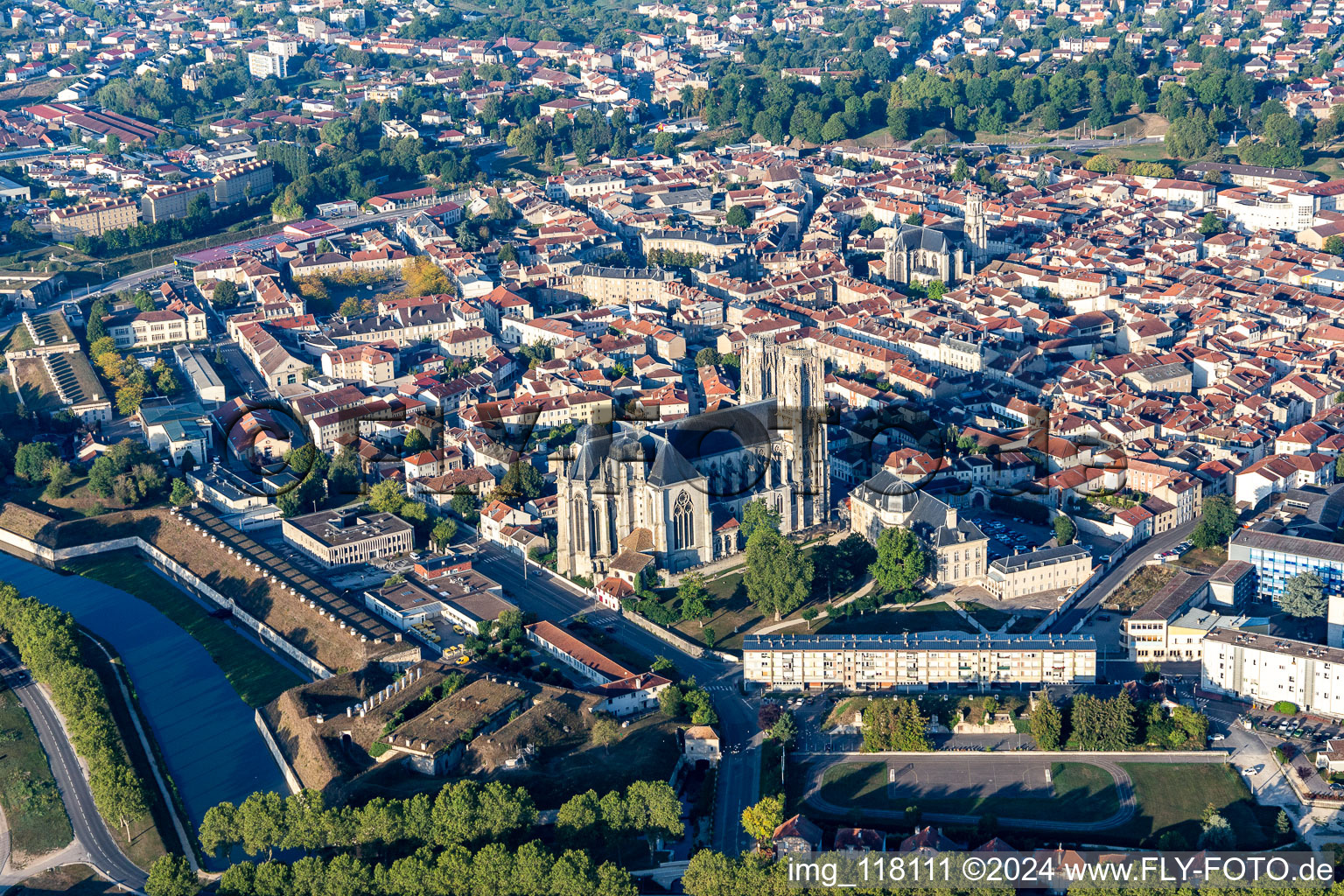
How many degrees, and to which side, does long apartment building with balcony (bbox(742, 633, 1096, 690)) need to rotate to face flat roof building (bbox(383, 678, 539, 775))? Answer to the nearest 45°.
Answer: approximately 90° to its right

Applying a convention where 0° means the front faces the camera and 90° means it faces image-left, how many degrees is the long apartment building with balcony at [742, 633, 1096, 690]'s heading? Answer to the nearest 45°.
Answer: approximately 0°

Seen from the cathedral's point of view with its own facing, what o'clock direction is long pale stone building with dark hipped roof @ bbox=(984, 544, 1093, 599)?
The long pale stone building with dark hipped roof is roughly at 2 o'clock from the cathedral.

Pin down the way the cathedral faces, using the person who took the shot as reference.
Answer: facing away from the viewer and to the right of the viewer

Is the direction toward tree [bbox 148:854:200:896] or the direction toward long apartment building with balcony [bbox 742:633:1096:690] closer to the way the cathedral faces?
the long apartment building with balcony

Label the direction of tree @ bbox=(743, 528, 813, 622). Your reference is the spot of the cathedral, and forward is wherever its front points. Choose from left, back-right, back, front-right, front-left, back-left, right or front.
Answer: right

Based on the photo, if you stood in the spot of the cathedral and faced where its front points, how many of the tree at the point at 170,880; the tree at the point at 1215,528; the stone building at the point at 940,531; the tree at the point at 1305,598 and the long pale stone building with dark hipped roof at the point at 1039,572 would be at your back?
1

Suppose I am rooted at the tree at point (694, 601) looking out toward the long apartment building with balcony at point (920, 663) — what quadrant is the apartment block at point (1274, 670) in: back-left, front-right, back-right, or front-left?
front-left

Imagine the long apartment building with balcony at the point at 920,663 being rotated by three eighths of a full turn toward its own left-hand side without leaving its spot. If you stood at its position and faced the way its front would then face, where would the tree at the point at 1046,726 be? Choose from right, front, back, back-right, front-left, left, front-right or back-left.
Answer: right

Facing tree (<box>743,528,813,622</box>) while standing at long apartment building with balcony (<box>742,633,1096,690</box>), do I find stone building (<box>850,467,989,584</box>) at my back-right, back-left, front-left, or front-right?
front-right

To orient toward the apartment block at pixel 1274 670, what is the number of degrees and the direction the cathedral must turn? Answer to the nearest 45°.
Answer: approximately 90° to its right

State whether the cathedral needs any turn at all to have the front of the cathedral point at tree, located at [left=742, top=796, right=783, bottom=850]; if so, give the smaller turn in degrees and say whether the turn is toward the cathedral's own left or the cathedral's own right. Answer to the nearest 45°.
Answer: approximately 135° to the cathedral's own right

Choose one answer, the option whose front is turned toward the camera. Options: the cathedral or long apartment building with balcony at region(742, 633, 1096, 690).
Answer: the long apartment building with balcony

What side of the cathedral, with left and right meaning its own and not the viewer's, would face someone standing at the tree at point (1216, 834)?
right

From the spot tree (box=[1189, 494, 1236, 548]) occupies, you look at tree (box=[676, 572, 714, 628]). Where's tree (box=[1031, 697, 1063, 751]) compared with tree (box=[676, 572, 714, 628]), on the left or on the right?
left

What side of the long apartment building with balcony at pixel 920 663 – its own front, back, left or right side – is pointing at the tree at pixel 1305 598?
left

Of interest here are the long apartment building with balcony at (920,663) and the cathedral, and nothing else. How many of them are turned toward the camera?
1

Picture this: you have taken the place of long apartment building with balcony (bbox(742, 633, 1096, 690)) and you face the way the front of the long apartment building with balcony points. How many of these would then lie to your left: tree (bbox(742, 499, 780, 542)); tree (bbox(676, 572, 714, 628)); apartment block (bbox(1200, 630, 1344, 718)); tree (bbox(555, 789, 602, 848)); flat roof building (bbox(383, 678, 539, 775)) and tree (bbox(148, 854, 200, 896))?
1

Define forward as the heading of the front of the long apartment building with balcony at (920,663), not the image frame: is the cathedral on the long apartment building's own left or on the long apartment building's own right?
on the long apartment building's own right

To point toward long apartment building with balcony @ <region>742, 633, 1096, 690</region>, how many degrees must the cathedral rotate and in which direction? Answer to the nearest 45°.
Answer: approximately 90° to its right
